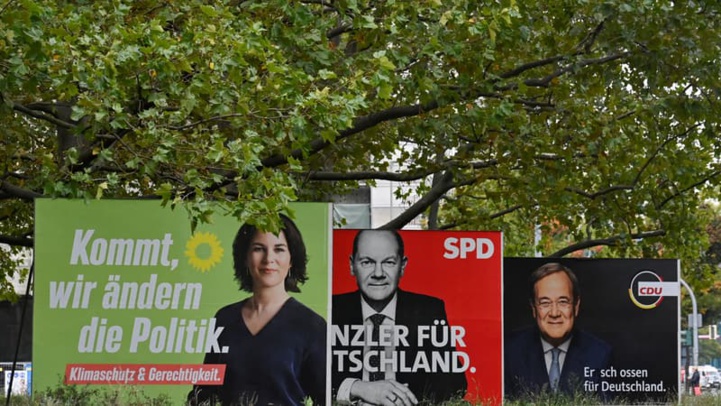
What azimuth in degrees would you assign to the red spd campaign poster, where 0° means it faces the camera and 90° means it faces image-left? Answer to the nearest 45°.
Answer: approximately 0°

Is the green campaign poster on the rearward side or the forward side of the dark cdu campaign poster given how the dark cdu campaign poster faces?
on the forward side

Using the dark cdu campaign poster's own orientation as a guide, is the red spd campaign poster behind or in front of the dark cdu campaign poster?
in front

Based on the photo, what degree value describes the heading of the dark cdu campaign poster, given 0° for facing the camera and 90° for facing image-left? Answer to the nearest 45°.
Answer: approximately 0°

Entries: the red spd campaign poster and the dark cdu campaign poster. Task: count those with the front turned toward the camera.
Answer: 2

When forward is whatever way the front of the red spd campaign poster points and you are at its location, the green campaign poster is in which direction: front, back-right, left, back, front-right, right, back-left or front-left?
front-right

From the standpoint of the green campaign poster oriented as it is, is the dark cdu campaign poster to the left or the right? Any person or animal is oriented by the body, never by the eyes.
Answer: on its left

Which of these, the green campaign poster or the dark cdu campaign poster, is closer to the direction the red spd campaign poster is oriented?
the green campaign poster

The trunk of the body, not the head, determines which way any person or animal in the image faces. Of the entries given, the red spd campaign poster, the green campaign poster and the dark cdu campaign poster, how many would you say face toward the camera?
3

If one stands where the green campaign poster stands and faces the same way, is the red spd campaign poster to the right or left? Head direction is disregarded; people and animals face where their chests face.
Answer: on its left

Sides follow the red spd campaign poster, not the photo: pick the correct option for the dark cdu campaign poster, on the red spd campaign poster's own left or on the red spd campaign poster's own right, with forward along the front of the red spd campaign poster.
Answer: on the red spd campaign poster's own left
